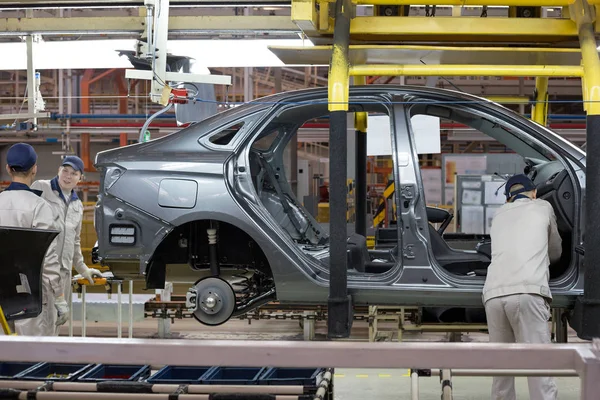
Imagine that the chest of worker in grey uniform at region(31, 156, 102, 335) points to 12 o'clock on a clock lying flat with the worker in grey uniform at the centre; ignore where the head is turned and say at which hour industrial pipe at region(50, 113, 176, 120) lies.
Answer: The industrial pipe is roughly at 6 o'clock from the worker in grey uniform.

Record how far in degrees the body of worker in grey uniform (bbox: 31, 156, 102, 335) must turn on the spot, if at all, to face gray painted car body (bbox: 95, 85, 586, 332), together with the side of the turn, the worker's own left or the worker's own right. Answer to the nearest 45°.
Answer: approximately 45° to the worker's own left

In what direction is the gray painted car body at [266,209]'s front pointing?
to the viewer's right

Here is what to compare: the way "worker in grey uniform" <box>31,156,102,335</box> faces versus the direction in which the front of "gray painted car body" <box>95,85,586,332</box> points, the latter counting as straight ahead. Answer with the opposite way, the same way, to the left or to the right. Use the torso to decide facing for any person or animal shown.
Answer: to the right

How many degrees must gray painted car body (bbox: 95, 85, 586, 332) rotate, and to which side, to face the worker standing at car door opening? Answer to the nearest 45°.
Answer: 0° — it already faces them

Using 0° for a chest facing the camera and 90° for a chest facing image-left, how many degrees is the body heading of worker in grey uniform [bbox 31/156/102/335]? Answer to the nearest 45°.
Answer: approximately 0°

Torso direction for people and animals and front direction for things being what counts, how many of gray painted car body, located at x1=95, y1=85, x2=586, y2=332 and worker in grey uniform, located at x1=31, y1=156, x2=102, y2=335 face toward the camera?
1

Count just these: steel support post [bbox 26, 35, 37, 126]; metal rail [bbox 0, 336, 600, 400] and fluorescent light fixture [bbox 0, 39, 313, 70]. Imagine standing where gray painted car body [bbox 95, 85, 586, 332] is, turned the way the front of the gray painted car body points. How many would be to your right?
1

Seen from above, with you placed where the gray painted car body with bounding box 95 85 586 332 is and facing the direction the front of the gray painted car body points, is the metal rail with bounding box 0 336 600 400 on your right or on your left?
on your right

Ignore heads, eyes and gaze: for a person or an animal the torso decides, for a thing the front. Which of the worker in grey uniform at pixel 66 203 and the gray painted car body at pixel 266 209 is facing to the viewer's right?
the gray painted car body
